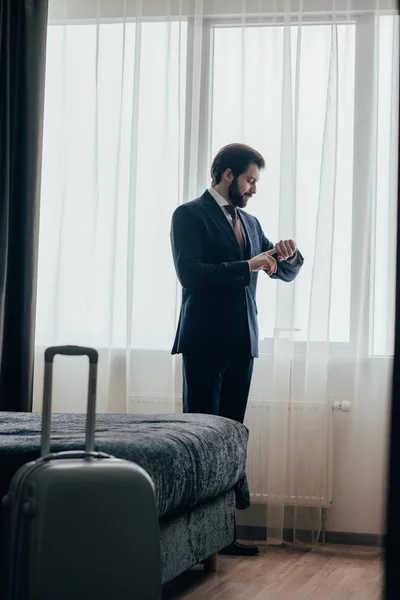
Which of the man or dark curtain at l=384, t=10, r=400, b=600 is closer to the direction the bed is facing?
the dark curtain

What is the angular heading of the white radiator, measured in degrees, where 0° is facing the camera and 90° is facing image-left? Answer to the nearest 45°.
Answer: approximately 0°

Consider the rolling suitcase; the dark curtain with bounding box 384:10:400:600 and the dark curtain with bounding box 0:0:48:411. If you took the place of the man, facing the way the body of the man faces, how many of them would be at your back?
1

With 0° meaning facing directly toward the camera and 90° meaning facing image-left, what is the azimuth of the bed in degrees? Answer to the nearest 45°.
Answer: approximately 315°

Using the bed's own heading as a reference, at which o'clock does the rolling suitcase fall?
The rolling suitcase is roughly at 2 o'clock from the bed.

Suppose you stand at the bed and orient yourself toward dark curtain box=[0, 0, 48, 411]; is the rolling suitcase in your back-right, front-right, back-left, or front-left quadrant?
back-left

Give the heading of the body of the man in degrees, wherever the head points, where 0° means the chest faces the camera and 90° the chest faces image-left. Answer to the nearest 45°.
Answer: approximately 315°

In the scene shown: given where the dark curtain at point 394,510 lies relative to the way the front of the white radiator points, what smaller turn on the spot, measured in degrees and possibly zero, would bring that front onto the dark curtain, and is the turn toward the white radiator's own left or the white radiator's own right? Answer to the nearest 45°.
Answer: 0° — it already faces it

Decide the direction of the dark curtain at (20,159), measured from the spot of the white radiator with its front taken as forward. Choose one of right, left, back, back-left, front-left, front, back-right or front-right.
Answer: right

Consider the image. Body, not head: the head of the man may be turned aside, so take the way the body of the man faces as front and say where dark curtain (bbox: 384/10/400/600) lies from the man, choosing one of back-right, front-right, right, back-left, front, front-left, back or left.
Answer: front-right
